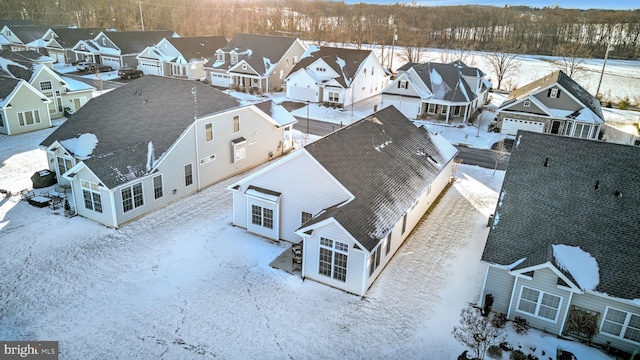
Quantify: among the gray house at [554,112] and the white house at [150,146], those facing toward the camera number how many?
1

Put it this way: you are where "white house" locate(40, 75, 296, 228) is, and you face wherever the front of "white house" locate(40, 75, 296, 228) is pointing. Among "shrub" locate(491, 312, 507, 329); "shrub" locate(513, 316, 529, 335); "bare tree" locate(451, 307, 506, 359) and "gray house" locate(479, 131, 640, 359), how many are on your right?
4

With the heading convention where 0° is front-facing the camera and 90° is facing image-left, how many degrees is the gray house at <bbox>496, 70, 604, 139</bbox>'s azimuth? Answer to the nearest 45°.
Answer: approximately 0°

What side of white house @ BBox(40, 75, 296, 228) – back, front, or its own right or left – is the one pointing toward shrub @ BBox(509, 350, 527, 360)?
right

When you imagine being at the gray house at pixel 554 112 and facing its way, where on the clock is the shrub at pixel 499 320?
The shrub is roughly at 12 o'clock from the gray house.

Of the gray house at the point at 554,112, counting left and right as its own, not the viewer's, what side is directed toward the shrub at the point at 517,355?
front

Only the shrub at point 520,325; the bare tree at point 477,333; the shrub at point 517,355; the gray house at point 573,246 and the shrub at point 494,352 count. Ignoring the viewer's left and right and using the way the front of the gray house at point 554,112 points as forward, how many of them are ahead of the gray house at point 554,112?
5

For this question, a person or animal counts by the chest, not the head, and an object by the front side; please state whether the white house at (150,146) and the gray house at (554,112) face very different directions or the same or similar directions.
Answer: very different directions

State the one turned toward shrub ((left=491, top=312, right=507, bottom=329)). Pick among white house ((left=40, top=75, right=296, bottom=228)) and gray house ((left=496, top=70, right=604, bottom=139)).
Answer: gray house ((left=496, top=70, right=604, bottom=139))

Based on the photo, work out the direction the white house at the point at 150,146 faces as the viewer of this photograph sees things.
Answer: facing away from the viewer and to the right of the viewer

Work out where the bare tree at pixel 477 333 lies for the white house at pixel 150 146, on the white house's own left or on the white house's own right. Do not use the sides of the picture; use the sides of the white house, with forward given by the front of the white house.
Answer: on the white house's own right

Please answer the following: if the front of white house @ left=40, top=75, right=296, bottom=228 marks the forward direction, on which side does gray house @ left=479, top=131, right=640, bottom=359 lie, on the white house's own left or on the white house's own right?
on the white house's own right

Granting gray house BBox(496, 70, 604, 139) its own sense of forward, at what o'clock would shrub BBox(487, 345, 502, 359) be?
The shrub is roughly at 12 o'clock from the gray house.

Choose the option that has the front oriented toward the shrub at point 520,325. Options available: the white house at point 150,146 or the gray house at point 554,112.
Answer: the gray house at point 554,112

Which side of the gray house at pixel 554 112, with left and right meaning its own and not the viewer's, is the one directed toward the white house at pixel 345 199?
front

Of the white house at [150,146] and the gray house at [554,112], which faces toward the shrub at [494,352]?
the gray house at [554,112]
